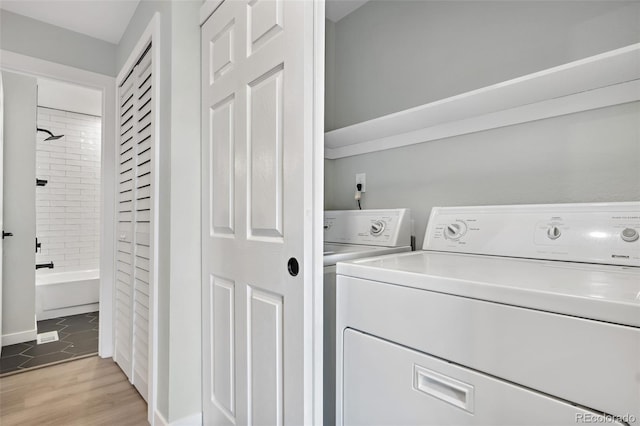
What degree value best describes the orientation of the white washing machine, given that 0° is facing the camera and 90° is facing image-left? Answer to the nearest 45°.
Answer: approximately 45°

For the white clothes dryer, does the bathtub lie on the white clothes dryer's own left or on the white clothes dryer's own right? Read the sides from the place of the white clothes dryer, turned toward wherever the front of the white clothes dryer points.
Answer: on the white clothes dryer's own right

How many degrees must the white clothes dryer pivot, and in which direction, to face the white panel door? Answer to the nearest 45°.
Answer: approximately 45° to its right

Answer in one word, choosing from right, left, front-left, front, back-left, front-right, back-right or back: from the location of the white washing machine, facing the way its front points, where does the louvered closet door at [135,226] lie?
front-right
